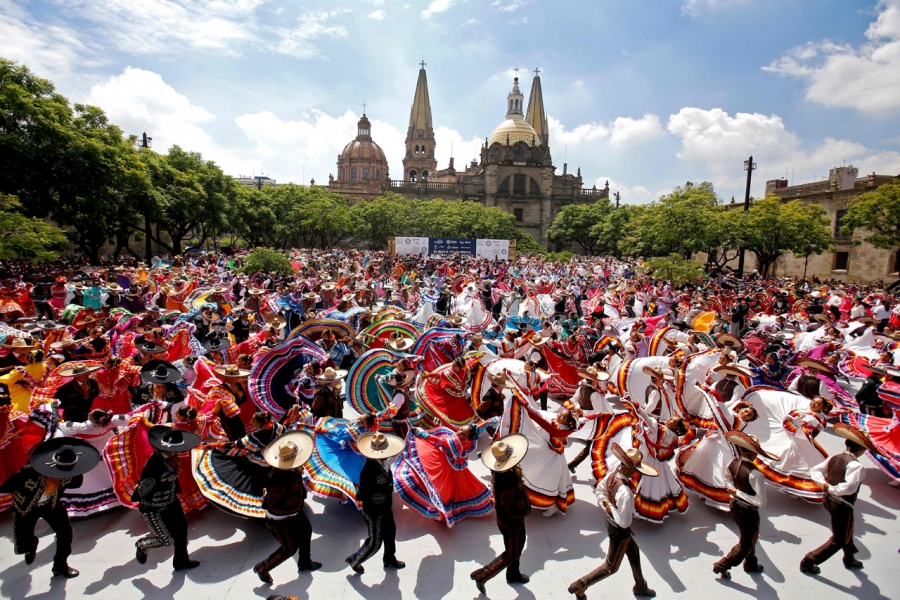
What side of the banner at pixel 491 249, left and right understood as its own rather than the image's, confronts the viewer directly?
front

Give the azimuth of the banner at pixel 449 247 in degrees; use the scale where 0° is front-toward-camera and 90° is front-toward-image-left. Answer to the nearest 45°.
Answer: approximately 0°

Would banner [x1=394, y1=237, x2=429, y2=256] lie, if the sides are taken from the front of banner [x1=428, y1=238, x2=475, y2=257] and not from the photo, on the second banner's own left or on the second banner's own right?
on the second banner's own right

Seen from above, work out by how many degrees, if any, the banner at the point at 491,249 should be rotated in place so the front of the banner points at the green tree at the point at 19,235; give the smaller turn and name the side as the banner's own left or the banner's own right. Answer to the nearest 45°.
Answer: approximately 45° to the banner's own right

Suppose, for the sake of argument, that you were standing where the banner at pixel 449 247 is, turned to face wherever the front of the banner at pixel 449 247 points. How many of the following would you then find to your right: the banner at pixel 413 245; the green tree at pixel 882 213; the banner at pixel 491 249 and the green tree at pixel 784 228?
1

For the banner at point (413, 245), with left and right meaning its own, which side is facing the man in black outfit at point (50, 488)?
front

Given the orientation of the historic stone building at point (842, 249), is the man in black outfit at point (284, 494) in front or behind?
in front

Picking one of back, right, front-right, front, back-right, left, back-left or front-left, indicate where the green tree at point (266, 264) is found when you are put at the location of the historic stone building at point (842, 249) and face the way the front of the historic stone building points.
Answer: front

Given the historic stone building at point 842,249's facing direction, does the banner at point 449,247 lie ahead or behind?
ahead

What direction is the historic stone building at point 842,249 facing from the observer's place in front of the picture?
facing the viewer and to the left of the viewer

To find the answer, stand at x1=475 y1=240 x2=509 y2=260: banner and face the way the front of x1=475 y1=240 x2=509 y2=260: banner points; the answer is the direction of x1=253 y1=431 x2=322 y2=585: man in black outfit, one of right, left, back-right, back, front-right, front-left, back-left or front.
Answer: front

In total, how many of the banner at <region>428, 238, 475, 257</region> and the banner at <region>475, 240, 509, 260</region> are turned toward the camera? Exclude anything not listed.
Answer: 2

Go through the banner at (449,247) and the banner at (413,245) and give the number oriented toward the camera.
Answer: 2

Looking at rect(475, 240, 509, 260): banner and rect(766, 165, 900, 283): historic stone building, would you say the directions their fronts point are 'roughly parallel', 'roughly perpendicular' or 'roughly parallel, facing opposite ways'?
roughly perpendicular

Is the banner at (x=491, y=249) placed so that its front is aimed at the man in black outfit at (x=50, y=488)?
yes

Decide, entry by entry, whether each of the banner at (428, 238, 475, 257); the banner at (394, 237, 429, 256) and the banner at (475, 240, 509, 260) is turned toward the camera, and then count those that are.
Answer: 3

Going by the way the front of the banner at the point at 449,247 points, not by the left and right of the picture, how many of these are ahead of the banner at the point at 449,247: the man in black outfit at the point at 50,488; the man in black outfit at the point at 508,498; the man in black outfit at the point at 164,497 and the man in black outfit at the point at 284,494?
4
